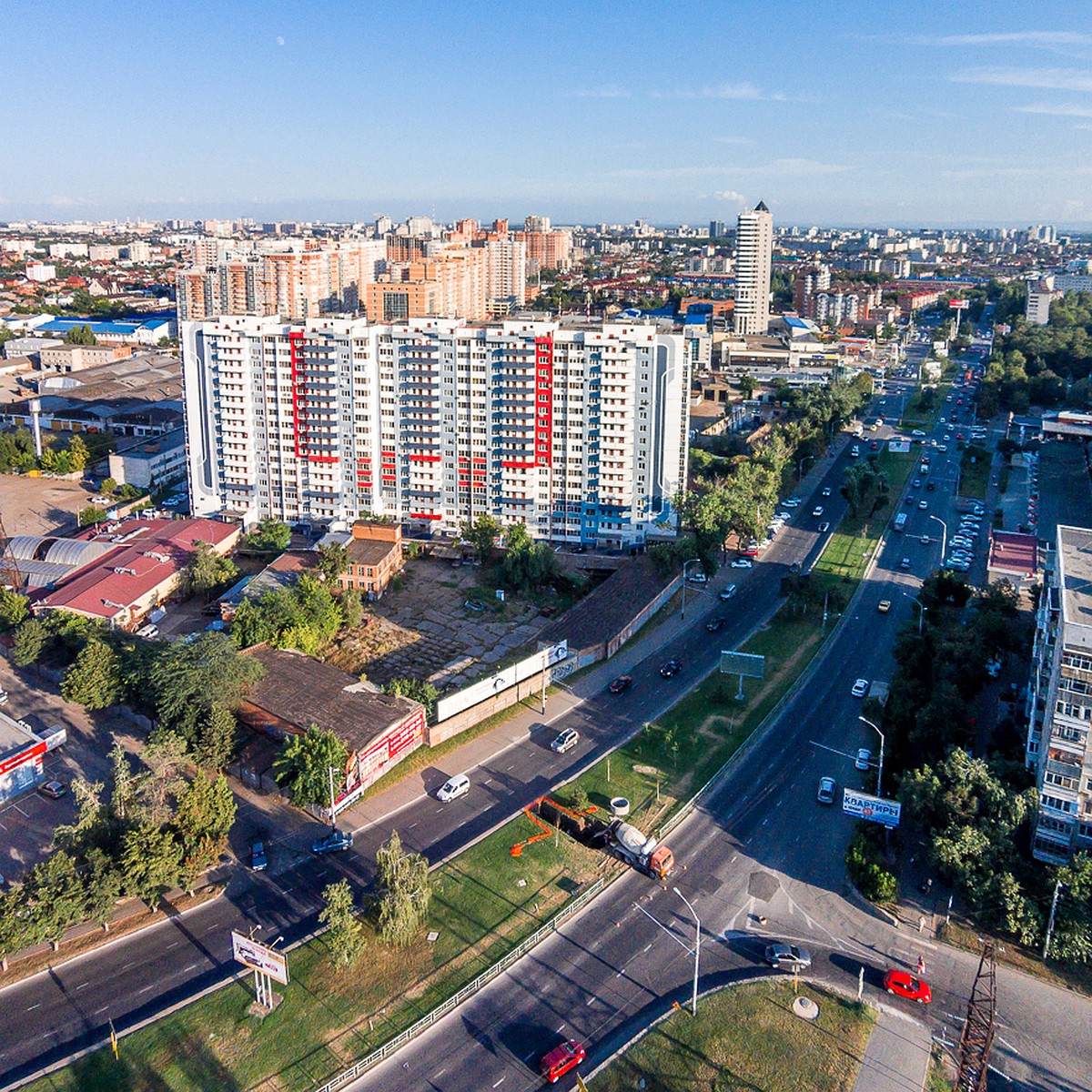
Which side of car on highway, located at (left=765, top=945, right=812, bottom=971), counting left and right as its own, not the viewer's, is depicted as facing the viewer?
right

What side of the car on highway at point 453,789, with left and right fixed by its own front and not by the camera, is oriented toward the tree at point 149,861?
front

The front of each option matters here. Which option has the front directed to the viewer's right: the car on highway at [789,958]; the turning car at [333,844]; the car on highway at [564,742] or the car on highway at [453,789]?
the car on highway at [789,958]

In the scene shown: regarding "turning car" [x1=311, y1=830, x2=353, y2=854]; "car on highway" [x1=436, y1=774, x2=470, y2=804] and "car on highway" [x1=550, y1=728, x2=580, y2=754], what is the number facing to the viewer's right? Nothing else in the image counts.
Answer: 0

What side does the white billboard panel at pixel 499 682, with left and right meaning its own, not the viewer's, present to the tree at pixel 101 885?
right

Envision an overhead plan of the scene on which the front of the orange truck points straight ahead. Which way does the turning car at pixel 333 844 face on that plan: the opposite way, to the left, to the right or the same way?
to the right

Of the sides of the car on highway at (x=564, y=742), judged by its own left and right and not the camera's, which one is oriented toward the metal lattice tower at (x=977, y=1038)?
left

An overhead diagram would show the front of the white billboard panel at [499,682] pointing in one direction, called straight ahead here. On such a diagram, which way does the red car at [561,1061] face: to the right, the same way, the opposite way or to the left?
to the left

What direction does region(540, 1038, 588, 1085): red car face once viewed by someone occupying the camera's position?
facing away from the viewer and to the right of the viewer

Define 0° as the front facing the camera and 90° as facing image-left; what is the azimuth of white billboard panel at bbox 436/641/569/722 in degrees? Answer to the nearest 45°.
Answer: approximately 315°

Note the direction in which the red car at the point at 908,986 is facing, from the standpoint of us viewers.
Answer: facing the viewer and to the right of the viewer

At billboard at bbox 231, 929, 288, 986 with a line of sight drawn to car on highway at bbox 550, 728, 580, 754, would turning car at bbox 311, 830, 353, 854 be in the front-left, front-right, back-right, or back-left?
front-left

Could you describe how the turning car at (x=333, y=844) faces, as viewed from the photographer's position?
facing the viewer and to the left of the viewer

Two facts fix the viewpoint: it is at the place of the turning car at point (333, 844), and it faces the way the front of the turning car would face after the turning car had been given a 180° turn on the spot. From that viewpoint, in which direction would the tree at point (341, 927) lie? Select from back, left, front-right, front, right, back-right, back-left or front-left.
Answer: back-right

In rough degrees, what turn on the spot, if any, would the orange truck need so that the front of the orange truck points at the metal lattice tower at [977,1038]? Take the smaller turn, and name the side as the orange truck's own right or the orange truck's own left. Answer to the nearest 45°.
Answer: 0° — it already faces it
